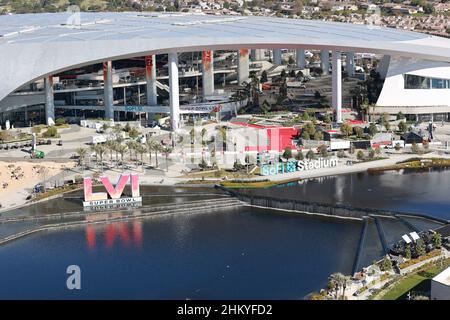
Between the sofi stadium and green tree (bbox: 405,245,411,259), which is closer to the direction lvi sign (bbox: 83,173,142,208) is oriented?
the green tree

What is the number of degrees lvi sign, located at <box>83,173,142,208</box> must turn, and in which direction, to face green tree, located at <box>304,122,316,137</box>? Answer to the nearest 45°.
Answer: approximately 135° to its left

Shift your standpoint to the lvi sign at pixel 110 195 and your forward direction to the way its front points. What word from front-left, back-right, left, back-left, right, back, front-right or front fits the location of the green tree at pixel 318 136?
back-left

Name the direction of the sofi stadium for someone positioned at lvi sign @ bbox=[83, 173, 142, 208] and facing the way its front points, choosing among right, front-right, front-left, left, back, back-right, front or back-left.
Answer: back

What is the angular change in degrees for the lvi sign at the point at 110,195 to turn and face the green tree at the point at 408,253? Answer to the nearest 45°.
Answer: approximately 45° to its left

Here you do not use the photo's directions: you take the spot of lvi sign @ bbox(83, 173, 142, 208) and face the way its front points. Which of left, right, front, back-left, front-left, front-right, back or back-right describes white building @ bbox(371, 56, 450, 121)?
back-left

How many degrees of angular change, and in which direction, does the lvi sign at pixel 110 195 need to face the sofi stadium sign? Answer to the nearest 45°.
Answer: approximately 135° to its left

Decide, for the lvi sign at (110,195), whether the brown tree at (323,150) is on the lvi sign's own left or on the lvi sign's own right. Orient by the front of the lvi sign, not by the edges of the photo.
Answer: on the lvi sign's own left

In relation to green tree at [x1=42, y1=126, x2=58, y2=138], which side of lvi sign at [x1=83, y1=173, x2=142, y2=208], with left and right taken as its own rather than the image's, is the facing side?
back

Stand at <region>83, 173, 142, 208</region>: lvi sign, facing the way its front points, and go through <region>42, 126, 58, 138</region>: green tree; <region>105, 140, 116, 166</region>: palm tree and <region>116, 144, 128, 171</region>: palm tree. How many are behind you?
3

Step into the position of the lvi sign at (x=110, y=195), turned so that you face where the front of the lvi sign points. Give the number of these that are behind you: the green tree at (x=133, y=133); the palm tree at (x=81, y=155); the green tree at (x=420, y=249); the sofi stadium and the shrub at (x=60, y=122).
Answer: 4

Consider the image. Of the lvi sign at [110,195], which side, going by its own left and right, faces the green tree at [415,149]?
left

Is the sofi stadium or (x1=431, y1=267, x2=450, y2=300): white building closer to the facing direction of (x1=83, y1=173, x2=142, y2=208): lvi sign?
the white building

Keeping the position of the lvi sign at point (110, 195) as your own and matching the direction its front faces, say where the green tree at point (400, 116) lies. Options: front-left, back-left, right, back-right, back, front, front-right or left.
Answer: back-left

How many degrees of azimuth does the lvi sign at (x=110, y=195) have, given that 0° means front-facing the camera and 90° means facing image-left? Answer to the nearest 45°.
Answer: approximately 0°

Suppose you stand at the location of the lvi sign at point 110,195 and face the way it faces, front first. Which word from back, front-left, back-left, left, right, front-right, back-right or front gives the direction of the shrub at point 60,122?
back

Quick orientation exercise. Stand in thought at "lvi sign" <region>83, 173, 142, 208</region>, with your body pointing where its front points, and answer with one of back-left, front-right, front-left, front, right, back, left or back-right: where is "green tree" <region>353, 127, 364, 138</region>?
back-left
